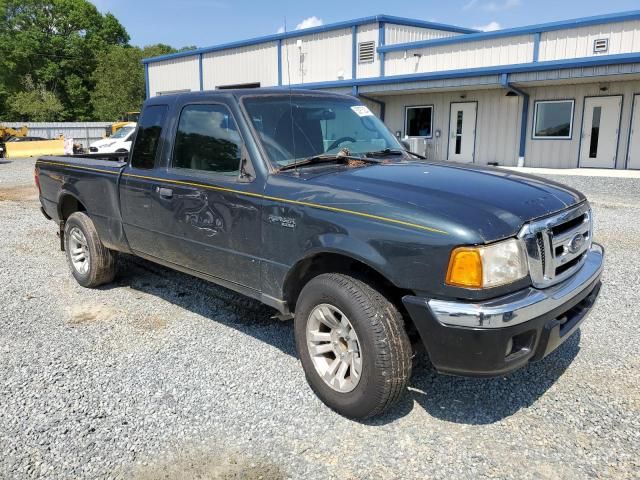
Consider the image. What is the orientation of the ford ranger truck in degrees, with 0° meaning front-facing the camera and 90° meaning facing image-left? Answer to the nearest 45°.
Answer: approximately 315°

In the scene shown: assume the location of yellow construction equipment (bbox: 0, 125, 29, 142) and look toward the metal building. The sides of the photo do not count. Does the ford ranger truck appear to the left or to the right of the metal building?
right

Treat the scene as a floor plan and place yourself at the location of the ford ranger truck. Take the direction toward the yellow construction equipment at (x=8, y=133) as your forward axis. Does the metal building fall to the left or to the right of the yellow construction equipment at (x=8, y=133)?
right

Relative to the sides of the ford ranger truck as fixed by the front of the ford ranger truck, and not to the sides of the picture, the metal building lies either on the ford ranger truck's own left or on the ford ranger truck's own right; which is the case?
on the ford ranger truck's own left

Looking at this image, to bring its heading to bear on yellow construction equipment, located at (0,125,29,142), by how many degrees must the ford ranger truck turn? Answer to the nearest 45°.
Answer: approximately 180°
